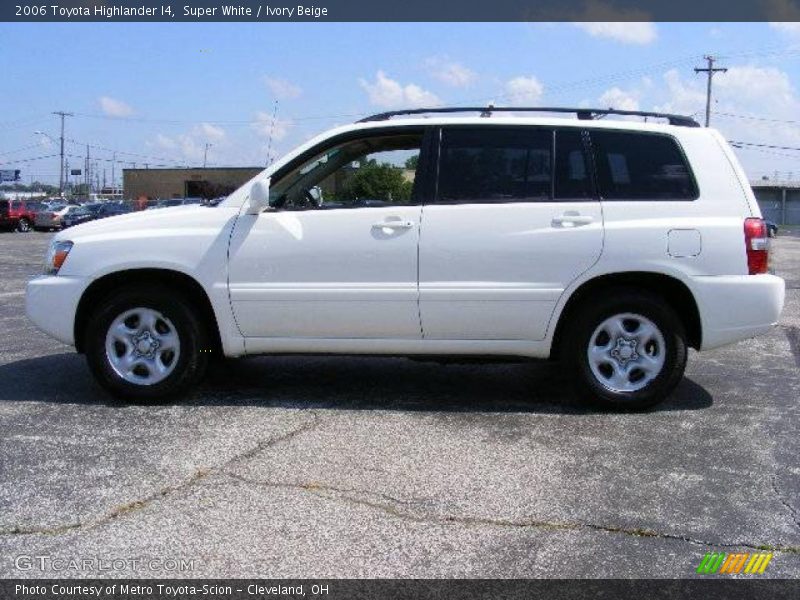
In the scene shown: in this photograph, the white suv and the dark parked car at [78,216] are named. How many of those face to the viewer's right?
0

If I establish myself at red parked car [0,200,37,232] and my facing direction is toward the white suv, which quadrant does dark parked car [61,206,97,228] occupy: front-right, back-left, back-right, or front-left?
back-left

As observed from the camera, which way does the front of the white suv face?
facing to the left of the viewer
